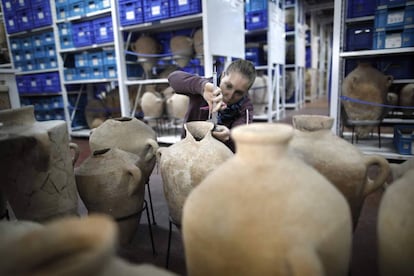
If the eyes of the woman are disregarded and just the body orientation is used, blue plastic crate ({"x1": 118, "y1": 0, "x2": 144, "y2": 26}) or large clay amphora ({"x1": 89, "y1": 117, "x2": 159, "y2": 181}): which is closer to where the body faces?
the large clay amphora

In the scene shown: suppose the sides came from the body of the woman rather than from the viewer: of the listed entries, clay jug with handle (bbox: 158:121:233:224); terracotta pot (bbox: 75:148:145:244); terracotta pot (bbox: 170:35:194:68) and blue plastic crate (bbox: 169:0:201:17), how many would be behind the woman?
2

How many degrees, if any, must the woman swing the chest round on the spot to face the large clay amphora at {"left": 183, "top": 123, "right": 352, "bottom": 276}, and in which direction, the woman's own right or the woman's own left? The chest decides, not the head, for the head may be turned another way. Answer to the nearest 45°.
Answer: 0° — they already face it

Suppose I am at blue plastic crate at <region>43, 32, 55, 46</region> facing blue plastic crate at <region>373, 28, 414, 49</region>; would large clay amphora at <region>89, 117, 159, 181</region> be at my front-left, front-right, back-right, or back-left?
front-right

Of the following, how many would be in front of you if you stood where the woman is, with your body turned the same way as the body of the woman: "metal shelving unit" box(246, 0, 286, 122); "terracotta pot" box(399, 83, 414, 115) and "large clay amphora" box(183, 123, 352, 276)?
1

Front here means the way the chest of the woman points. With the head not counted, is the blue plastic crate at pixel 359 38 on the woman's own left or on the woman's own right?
on the woman's own left

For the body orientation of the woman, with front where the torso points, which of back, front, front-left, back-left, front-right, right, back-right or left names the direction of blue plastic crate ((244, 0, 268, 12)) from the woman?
back

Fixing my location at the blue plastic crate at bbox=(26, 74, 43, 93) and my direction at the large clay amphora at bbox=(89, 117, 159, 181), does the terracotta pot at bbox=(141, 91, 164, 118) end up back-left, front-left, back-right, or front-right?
front-left

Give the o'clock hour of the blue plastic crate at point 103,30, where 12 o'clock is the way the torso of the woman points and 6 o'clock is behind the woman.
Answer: The blue plastic crate is roughly at 5 o'clock from the woman.

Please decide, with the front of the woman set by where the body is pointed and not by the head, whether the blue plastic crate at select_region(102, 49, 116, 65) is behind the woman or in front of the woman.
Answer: behind

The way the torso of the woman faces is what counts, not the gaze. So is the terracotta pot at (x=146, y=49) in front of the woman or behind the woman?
behind

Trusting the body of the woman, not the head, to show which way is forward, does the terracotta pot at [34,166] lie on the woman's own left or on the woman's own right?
on the woman's own right

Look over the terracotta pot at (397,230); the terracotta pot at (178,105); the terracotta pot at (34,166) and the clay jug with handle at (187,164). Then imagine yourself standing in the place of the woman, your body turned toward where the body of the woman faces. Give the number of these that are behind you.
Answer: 1

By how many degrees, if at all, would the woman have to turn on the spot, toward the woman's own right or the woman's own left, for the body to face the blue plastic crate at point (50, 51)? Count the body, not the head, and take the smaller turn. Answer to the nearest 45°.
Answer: approximately 135° to the woman's own right

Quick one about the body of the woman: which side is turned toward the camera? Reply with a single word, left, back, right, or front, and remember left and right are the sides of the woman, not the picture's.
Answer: front

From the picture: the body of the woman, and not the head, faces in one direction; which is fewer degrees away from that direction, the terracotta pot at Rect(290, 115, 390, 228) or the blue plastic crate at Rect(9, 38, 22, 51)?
the terracotta pot

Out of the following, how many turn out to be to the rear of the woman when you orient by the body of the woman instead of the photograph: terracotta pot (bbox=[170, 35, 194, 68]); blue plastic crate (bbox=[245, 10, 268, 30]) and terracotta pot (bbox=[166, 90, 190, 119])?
3
